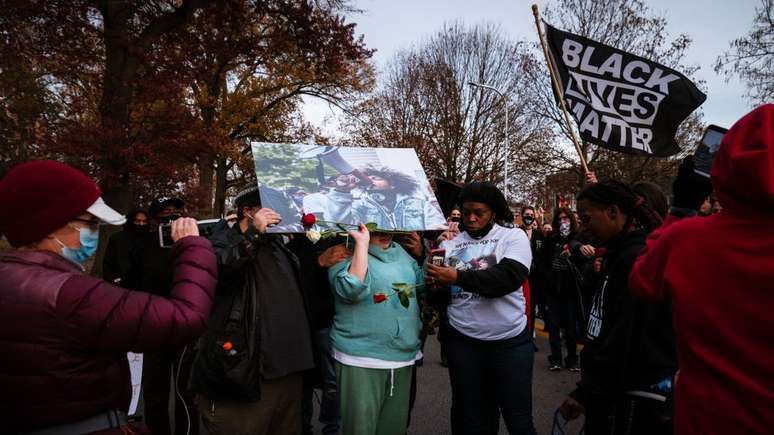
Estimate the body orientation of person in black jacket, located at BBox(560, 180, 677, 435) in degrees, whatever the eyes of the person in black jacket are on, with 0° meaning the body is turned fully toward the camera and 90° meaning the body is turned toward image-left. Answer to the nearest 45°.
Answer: approximately 90°

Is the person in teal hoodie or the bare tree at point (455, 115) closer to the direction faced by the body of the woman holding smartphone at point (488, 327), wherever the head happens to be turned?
the person in teal hoodie

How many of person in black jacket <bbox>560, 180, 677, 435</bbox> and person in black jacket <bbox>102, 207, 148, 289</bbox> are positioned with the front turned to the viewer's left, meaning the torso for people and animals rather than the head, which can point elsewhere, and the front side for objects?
1

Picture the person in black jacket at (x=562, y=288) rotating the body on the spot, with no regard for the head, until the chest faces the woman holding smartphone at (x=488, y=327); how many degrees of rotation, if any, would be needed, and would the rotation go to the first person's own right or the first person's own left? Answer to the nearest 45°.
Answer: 0° — they already face them

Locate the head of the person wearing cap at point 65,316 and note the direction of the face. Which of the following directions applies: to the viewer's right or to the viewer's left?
to the viewer's right

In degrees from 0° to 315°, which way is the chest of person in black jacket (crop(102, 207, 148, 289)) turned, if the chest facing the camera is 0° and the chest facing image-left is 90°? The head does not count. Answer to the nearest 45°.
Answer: approximately 315°
